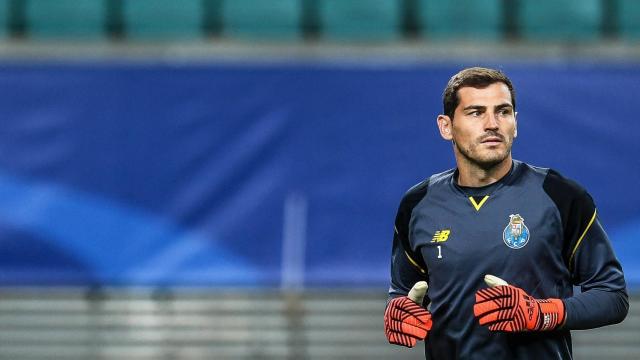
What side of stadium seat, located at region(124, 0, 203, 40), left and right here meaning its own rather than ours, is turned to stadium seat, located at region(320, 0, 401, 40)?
left

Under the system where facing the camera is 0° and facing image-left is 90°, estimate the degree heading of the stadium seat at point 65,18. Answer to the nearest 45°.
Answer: approximately 0°

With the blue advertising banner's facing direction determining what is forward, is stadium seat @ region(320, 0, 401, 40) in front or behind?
behind

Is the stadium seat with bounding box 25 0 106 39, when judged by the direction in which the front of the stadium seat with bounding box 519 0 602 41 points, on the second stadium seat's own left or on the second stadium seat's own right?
on the second stadium seat's own right

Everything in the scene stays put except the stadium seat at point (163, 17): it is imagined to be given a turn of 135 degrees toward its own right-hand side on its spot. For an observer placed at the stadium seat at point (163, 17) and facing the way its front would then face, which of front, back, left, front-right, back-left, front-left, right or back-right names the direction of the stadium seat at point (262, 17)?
back-right

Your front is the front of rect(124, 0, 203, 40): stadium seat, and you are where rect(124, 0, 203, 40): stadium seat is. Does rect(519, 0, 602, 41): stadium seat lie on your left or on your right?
on your left

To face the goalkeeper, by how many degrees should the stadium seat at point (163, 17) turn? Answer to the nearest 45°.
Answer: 0° — it already faces them

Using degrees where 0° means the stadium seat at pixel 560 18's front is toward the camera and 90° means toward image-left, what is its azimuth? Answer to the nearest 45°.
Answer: approximately 0°

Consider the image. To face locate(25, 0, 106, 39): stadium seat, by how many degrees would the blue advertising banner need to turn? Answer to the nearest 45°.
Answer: approximately 135° to its right

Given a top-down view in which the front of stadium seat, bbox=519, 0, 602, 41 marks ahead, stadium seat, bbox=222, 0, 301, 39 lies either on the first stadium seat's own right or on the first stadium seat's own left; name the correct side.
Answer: on the first stadium seat's own right

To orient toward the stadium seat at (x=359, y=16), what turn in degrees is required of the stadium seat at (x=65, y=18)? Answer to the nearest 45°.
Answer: approximately 90° to its left
